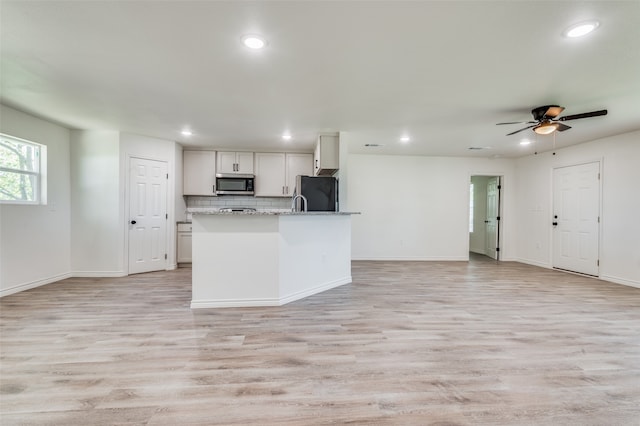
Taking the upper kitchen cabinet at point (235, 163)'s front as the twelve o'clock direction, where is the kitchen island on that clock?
The kitchen island is roughly at 12 o'clock from the upper kitchen cabinet.

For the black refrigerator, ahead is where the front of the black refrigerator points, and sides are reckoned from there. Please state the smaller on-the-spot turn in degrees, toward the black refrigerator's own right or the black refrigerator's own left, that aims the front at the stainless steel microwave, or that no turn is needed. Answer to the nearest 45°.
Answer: approximately 45° to the black refrigerator's own right

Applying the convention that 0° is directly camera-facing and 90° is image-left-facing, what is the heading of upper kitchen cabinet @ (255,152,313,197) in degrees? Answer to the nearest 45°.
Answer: approximately 0°

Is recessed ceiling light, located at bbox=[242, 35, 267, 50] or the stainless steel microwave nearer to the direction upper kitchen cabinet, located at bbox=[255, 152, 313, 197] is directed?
the recessed ceiling light

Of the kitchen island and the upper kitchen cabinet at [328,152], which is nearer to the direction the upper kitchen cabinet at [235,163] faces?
the kitchen island

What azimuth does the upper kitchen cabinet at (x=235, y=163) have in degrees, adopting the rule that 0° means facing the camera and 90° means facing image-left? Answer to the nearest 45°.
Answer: approximately 0°

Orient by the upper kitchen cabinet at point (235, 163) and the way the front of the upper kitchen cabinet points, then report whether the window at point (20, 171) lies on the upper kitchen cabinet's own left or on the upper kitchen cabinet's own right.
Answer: on the upper kitchen cabinet's own right
